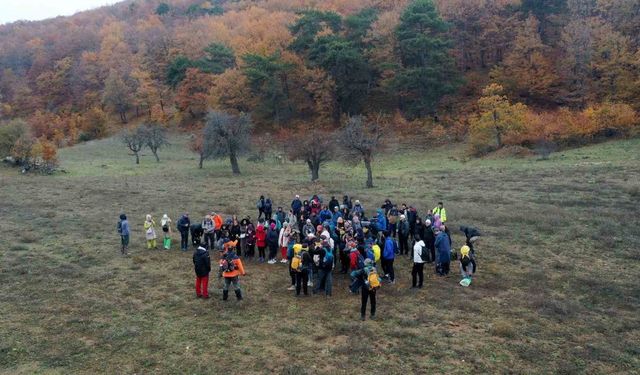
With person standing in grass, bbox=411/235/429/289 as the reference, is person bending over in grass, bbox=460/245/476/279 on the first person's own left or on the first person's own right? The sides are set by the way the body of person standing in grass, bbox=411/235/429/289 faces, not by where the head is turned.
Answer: on the first person's own right

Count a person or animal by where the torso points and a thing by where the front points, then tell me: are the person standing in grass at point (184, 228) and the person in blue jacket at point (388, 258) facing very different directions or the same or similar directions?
very different directions

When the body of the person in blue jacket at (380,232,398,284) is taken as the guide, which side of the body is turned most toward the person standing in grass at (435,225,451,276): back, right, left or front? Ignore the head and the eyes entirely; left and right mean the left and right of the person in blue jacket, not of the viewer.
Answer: right

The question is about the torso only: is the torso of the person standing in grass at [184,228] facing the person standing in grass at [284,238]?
yes

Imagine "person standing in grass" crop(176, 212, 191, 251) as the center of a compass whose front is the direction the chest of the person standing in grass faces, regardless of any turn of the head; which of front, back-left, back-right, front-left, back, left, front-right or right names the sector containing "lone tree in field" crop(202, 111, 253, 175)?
back-left

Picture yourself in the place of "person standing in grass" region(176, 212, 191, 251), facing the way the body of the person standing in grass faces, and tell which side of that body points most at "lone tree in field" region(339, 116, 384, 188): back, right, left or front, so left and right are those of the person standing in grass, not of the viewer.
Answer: left

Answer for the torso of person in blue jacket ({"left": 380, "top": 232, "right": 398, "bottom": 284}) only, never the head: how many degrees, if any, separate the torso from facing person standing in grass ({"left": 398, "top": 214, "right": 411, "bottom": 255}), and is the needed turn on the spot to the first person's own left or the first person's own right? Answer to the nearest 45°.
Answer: approximately 45° to the first person's own right

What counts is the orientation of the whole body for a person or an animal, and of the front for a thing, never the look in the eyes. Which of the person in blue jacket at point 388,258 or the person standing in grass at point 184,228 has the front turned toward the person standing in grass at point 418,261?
the person standing in grass at point 184,228

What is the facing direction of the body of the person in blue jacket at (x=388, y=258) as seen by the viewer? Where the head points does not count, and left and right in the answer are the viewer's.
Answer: facing away from the viewer and to the left of the viewer

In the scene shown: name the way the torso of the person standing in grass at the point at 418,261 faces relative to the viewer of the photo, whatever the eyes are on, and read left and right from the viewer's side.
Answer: facing away from the viewer and to the left of the viewer
